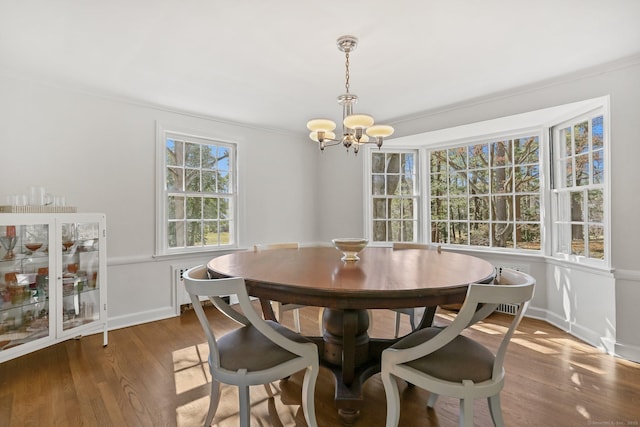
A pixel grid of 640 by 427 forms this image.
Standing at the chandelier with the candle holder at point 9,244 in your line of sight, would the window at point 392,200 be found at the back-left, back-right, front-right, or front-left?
back-right

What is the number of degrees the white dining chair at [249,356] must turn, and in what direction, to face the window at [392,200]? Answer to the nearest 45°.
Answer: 0° — it already faces it

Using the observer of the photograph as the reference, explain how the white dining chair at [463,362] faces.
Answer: facing away from the viewer and to the left of the viewer

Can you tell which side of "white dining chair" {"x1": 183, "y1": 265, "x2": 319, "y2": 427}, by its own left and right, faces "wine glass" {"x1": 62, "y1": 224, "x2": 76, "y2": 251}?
left

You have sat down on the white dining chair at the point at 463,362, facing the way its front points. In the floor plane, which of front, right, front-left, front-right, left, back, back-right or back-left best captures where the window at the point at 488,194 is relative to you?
front-right

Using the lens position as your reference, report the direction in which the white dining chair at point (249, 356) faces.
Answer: facing away from the viewer and to the right of the viewer

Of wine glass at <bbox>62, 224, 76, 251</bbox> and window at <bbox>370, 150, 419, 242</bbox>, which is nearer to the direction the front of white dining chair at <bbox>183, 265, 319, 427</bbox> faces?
the window

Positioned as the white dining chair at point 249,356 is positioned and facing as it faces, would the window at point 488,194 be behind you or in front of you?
in front

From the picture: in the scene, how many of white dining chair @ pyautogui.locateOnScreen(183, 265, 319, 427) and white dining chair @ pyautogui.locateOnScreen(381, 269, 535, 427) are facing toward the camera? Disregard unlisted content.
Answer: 0

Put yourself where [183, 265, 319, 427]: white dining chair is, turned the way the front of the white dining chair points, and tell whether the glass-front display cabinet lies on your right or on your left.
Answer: on your left

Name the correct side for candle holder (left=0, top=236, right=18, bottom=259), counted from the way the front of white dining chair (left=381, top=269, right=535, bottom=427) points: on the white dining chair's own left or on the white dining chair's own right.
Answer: on the white dining chair's own left
